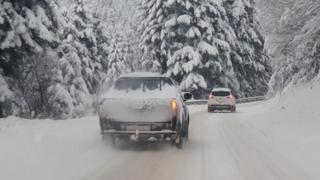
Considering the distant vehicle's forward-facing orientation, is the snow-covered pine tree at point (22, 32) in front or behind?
behind

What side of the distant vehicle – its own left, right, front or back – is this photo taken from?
back
